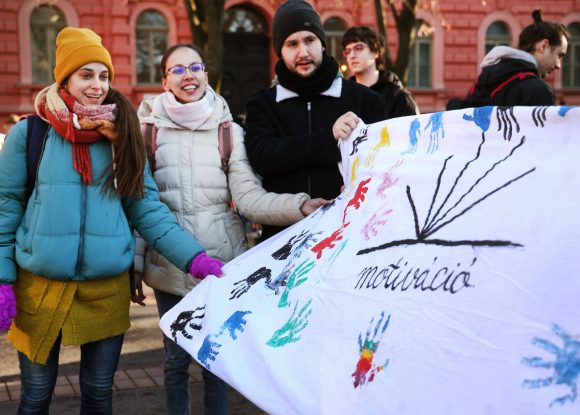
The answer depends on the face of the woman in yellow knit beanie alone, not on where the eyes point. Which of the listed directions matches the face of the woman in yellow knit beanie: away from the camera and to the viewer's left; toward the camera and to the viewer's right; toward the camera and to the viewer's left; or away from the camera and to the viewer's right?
toward the camera and to the viewer's right

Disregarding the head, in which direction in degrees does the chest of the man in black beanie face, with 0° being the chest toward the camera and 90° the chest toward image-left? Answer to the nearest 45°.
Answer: approximately 0°

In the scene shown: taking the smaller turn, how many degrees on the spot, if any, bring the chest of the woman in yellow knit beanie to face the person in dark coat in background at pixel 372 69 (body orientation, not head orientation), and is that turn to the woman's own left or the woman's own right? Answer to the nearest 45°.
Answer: approximately 135° to the woman's own left

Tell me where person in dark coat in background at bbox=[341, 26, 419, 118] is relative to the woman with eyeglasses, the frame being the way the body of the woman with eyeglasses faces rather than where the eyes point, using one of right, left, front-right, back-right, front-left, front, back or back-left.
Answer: back-left

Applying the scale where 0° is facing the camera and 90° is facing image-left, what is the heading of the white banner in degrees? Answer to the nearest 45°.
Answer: approximately 0°

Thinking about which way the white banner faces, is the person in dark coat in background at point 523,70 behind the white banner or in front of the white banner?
behind

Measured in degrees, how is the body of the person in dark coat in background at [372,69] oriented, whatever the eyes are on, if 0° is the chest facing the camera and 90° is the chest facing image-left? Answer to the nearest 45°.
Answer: approximately 45°

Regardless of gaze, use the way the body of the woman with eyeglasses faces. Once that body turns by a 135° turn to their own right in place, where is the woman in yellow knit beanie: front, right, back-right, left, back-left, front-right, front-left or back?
left

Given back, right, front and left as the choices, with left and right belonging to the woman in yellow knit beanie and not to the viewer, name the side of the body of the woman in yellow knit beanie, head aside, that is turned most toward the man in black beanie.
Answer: left

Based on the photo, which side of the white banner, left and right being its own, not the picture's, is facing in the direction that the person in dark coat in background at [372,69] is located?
back

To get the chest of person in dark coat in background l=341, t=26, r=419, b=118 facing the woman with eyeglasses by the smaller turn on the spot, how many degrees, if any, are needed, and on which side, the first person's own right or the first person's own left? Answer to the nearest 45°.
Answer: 0° — they already face them
